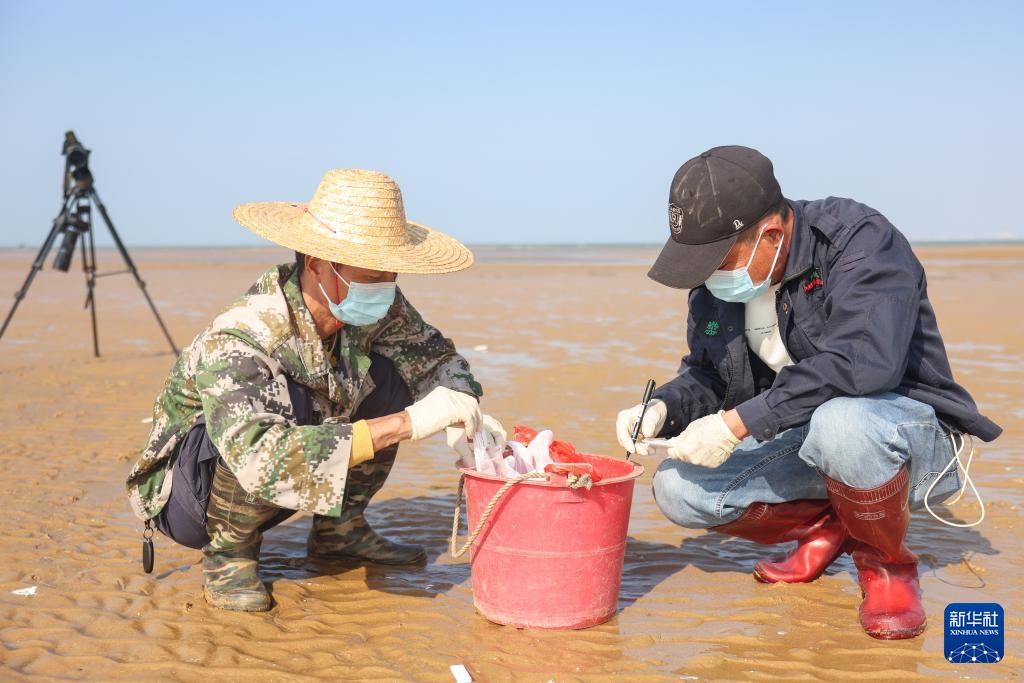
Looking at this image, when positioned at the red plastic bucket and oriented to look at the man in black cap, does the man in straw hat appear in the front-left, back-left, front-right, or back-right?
back-left

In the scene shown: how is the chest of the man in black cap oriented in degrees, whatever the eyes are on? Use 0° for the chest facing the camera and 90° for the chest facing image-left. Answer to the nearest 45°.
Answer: approximately 45°

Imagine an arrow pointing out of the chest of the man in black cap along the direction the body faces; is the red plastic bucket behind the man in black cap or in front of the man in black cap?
in front

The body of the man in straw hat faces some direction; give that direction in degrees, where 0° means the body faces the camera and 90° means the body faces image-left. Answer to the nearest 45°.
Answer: approximately 315°

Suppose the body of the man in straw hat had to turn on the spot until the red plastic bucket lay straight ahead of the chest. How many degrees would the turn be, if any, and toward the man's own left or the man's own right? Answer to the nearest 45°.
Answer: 0° — they already face it
